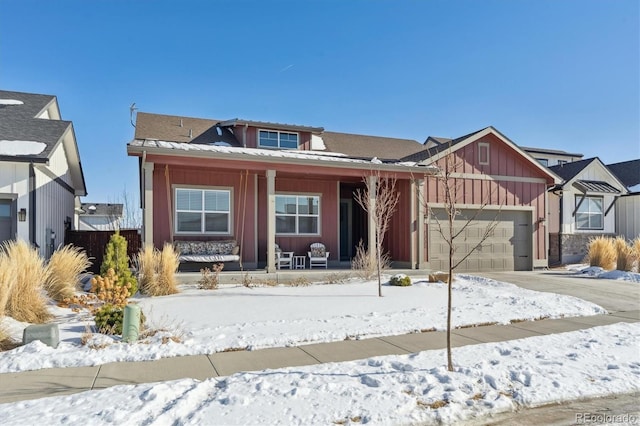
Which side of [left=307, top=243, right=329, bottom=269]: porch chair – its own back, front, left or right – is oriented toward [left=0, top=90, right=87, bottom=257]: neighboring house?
right

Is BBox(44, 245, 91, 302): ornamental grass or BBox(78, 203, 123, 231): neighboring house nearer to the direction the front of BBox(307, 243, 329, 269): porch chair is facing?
the ornamental grass

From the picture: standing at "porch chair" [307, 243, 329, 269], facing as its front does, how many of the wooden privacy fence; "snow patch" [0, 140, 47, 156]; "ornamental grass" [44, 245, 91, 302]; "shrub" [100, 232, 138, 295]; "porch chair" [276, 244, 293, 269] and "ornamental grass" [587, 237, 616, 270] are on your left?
1

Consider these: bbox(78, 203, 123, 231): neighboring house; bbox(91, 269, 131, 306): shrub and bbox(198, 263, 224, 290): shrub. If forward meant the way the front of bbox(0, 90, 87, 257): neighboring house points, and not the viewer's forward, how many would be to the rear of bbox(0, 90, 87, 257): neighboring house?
1

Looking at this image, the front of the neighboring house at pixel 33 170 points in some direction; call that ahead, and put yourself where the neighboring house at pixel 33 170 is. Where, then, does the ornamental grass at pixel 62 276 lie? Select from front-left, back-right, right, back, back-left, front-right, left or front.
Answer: front

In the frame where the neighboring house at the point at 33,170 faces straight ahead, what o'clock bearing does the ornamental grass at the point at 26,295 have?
The ornamental grass is roughly at 12 o'clock from the neighboring house.

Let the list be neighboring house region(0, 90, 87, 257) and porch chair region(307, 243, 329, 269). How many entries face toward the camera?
2

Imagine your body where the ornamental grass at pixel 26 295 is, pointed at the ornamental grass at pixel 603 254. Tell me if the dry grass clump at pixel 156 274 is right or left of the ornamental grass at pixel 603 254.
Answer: left

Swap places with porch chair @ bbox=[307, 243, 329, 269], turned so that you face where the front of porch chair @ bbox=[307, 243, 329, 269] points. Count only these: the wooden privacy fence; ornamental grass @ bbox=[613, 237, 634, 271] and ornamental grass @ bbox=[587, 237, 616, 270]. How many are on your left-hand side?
2

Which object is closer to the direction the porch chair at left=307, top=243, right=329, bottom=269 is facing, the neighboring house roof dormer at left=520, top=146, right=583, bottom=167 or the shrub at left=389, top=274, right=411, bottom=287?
the shrub

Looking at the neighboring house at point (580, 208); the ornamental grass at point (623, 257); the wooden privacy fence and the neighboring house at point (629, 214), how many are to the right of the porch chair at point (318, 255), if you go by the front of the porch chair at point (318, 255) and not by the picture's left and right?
1

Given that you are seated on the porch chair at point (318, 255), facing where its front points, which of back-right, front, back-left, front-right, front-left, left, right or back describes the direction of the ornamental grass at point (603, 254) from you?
left

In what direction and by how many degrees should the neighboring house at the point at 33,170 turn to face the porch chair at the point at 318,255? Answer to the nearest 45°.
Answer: approximately 90° to its left

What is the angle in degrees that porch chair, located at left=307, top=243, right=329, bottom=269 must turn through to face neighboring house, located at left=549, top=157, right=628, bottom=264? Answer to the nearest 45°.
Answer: approximately 135° to its left

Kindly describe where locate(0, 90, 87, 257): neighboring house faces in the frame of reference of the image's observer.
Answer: facing the viewer
